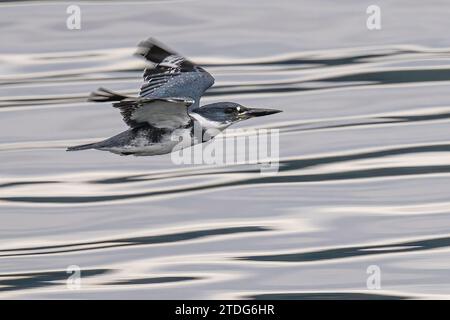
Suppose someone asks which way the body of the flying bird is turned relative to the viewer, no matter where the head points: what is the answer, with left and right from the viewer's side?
facing to the right of the viewer
